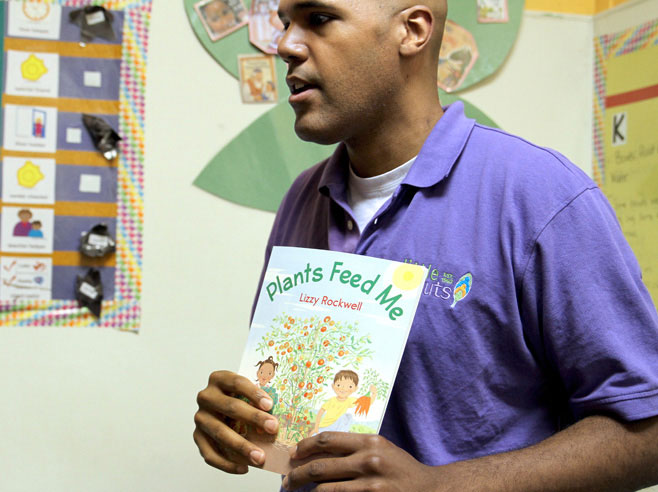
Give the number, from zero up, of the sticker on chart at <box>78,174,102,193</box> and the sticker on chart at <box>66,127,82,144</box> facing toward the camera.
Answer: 2

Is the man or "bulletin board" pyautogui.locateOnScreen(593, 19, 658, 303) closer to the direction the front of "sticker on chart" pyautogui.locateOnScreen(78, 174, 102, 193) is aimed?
the man

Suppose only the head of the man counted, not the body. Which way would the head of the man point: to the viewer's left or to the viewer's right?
to the viewer's left
